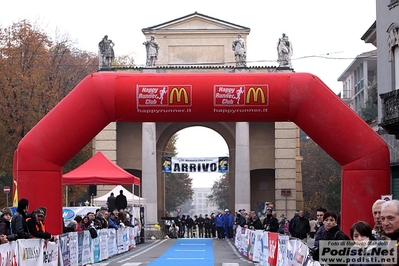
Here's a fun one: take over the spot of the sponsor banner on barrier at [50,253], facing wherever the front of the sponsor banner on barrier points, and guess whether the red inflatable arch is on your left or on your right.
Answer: on your left

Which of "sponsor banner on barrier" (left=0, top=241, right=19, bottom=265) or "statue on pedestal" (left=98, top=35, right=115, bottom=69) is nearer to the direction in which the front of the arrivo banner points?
the sponsor banner on barrier

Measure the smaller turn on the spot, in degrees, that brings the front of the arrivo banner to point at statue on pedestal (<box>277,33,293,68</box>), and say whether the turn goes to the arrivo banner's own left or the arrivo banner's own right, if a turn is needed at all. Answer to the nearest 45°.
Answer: approximately 45° to the arrivo banner's own left

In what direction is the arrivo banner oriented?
toward the camera

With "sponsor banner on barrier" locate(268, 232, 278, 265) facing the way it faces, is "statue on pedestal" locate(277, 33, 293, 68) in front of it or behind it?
behind

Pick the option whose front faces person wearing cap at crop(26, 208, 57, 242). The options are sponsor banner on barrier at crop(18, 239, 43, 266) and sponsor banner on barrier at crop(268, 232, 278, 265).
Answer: sponsor banner on barrier at crop(268, 232, 278, 265)

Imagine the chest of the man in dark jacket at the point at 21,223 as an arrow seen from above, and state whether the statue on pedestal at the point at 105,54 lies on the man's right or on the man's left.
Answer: on the man's left

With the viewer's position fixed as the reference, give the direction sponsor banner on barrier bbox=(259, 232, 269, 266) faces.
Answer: facing the viewer and to the left of the viewer

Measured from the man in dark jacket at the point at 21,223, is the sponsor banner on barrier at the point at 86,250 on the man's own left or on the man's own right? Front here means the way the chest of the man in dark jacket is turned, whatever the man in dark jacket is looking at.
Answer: on the man's own left

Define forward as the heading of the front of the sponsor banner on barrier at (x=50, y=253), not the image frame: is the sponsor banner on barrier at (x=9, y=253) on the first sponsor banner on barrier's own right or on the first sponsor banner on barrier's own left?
on the first sponsor banner on barrier's own right

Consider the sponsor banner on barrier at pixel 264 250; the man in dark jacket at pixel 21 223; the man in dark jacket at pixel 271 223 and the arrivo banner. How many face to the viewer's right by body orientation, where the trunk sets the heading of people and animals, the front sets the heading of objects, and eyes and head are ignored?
1

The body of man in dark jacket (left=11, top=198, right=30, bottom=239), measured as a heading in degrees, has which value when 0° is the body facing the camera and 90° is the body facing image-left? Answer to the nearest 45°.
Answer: approximately 270°

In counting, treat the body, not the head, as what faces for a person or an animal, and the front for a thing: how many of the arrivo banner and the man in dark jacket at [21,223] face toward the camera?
1

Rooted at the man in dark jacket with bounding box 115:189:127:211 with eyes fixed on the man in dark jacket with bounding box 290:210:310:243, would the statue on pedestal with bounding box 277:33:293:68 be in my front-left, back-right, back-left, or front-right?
back-left

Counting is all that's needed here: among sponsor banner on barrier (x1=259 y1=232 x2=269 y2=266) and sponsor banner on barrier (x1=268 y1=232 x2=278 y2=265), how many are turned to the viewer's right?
0

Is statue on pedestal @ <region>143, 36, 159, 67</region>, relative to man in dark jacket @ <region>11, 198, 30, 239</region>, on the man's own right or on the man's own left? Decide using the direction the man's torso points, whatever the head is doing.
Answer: on the man's own left

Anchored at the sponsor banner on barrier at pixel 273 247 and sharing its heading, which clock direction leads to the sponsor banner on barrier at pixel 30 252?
the sponsor banner on barrier at pixel 30 252 is roughly at 12 o'clock from the sponsor banner on barrier at pixel 273 247.
